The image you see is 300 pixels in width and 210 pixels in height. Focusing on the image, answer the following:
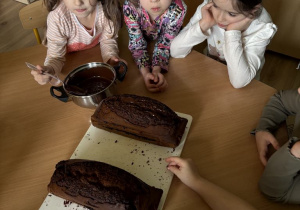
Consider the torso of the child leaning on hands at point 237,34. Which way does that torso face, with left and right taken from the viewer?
facing the viewer and to the left of the viewer

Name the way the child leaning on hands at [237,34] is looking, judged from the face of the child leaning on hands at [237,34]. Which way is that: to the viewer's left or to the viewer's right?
to the viewer's left

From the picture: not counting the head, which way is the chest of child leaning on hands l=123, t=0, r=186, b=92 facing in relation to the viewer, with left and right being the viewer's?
facing the viewer
